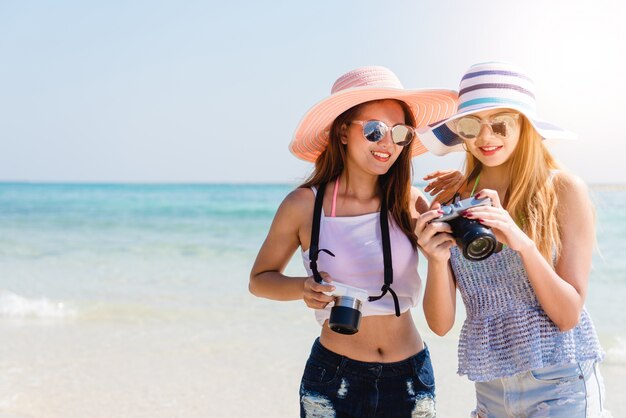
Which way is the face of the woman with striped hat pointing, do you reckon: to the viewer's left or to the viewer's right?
to the viewer's left

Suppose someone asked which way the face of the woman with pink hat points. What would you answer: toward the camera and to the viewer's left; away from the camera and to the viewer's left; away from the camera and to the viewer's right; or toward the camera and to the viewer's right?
toward the camera and to the viewer's right

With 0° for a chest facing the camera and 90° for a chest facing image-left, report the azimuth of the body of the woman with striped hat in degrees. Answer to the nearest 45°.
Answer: approximately 45°

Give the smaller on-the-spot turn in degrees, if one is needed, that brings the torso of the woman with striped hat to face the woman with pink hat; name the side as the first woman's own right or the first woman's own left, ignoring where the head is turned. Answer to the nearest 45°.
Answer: approximately 90° to the first woman's own right
